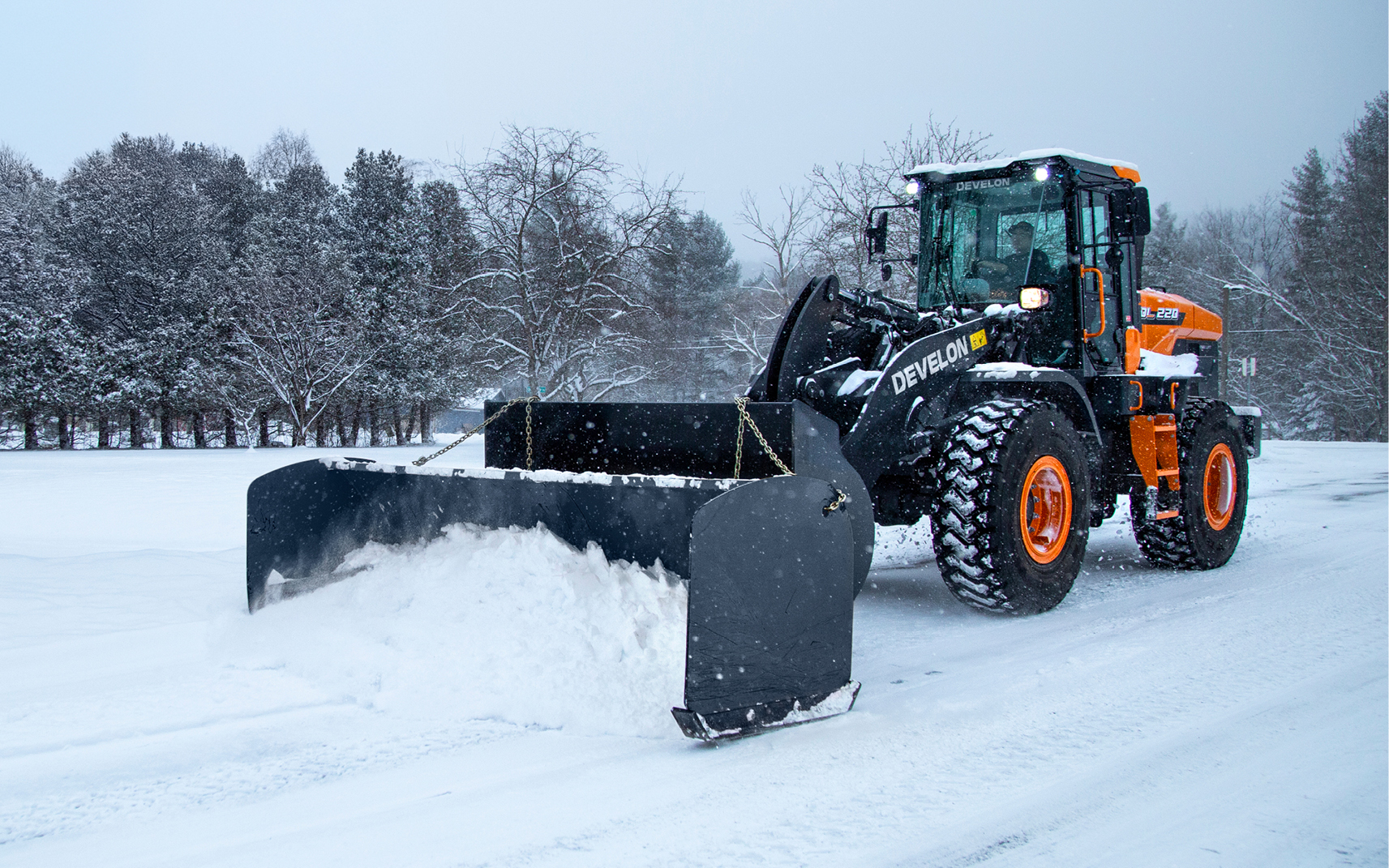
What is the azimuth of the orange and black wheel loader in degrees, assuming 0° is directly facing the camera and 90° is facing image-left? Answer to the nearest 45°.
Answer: approximately 45°

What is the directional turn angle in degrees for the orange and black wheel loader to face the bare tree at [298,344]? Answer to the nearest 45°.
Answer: approximately 90° to its right

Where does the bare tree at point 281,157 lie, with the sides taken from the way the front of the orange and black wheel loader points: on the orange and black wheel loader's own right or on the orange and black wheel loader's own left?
on the orange and black wheel loader's own right

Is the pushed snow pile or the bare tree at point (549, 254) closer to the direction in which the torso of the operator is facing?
the pushed snow pile

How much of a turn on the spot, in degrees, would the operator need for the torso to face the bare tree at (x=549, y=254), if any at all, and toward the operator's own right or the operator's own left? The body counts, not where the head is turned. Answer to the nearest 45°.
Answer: approximately 90° to the operator's own right

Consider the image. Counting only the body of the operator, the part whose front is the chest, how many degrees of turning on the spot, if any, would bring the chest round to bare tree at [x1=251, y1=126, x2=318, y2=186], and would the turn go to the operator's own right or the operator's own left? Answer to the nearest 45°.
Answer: approximately 90° to the operator's own right

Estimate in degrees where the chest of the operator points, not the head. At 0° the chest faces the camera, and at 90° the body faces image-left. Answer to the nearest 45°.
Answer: approximately 45°

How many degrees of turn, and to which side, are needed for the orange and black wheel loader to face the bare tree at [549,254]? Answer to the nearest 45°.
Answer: approximately 135° to its right
